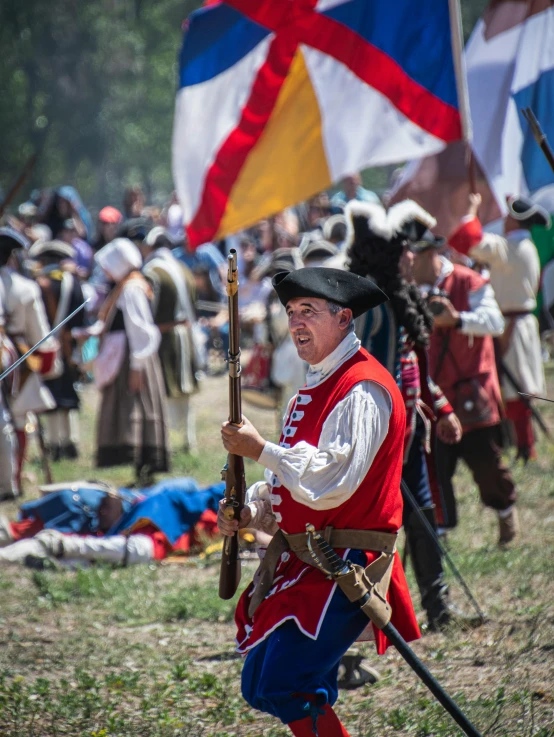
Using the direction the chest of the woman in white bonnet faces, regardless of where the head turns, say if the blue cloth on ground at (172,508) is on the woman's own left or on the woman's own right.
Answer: on the woman's own left

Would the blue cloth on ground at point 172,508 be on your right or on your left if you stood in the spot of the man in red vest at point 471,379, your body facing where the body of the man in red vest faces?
on your right

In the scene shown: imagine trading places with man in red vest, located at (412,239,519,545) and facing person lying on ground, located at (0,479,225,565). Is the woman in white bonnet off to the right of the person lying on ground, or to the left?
right

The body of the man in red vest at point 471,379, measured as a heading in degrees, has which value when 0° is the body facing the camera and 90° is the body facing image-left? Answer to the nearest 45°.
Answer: approximately 45°

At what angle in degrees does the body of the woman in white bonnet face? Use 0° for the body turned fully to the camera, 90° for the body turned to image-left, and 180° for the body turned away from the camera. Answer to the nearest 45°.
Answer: approximately 90°

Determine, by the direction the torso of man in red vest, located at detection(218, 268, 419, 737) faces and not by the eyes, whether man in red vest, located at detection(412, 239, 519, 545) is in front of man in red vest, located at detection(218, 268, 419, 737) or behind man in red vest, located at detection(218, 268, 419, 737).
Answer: behind

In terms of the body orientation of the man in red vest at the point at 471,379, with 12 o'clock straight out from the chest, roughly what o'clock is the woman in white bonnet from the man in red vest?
The woman in white bonnet is roughly at 3 o'clock from the man in red vest.

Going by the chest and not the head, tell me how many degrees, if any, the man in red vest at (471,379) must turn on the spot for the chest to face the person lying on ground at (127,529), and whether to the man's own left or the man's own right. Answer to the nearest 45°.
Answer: approximately 45° to the man's own right

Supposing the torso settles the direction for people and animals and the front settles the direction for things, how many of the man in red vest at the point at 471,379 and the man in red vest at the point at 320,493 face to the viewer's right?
0

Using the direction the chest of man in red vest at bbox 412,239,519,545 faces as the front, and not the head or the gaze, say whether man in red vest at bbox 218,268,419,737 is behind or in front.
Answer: in front

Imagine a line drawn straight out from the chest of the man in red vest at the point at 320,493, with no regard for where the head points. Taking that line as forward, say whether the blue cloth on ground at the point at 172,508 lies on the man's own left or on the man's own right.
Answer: on the man's own right

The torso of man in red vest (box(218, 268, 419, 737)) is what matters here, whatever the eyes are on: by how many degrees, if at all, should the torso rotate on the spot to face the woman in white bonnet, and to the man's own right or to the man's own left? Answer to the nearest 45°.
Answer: approximately 135° to the man's own right

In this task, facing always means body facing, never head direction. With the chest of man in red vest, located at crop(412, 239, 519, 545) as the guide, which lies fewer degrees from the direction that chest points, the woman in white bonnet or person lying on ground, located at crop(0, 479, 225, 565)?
the person lying on ground

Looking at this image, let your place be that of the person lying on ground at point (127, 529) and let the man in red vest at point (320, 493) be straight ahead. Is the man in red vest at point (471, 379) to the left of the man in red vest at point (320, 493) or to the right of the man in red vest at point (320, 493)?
left

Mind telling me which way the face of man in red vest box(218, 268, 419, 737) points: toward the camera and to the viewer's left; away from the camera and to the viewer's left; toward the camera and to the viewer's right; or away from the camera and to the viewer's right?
toward the camera and to the viewer's left
